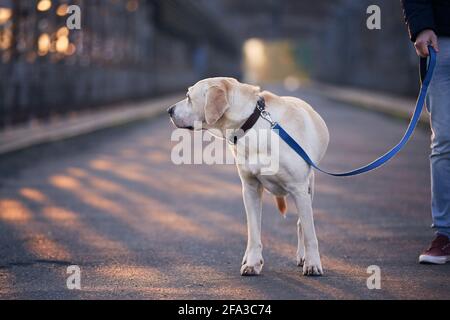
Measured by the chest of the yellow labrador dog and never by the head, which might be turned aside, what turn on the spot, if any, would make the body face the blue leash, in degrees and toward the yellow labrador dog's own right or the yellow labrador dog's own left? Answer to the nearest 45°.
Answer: approximately 135° to the yellow labrador dog's own left

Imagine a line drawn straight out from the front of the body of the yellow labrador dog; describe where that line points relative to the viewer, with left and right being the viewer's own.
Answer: facing the viewer and to the left of the viewer
